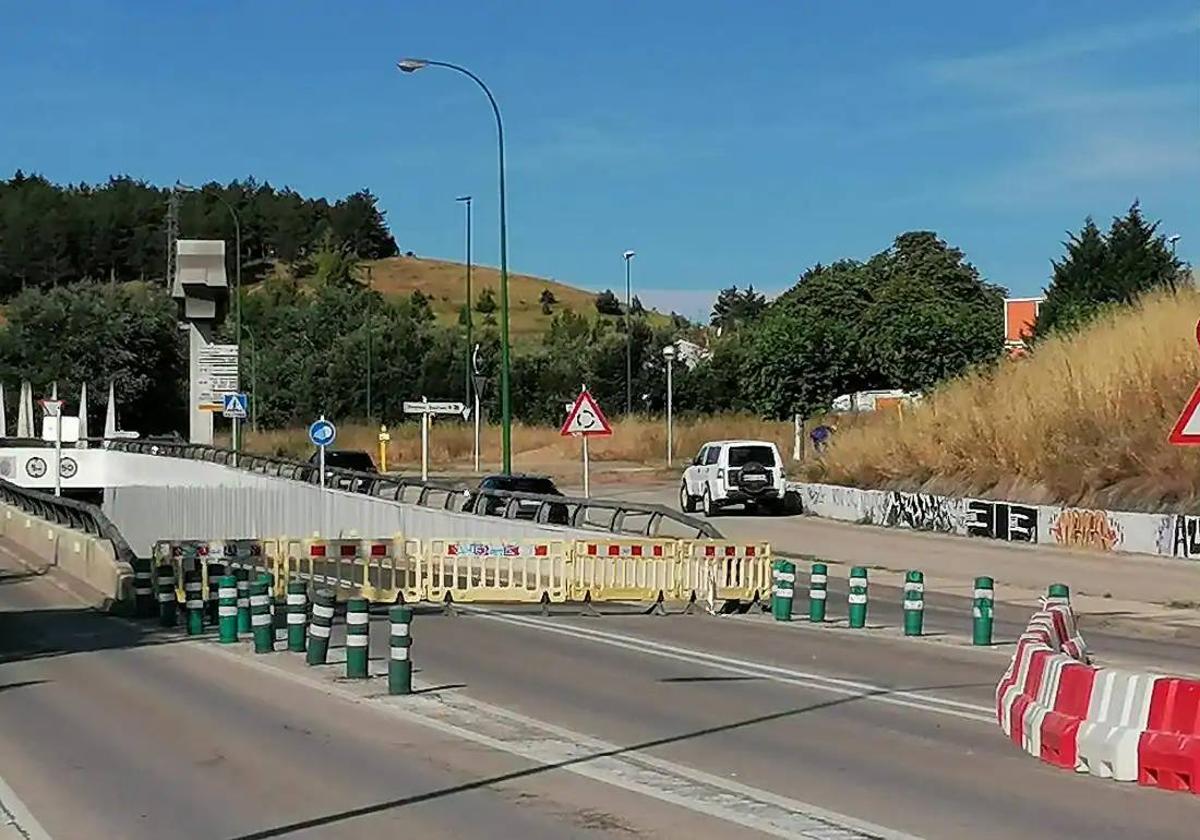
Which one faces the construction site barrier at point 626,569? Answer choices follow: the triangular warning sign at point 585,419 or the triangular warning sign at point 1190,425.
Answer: the triangular warning sign at point 585,419

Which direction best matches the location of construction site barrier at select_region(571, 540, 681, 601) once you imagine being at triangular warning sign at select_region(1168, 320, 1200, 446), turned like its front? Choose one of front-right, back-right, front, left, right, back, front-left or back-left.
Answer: back-right

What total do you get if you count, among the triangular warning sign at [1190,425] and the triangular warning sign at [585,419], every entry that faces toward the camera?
2

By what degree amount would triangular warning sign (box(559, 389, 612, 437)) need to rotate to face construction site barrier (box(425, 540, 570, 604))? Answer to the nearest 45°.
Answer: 0° — it already faces it

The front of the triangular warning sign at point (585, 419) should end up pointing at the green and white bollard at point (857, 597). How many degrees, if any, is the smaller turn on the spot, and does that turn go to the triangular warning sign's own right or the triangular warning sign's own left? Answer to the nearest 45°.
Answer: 0° — it already faces it

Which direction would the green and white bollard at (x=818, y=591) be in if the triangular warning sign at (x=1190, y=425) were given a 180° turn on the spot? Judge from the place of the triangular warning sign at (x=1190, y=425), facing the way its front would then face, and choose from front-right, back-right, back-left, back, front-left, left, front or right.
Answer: front-left

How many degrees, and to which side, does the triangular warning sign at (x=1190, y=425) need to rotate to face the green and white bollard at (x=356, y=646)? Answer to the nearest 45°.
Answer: approximately 90° to its right

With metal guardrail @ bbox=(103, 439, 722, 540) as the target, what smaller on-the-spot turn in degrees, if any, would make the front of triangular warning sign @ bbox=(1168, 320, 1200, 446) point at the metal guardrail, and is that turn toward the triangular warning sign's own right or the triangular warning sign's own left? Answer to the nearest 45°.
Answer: approximately 135° to the triangular warning sign's own right

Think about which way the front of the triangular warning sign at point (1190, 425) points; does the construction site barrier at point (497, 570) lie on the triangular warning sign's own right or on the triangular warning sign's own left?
on the triangular warning sign's own right

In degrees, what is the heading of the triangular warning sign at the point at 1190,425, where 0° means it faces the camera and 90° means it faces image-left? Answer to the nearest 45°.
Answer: approximately 0°
